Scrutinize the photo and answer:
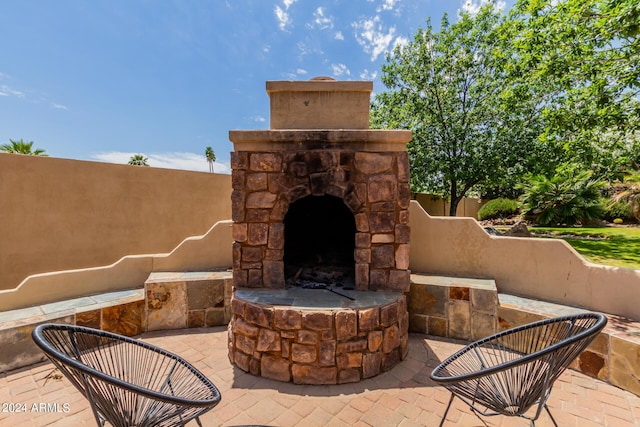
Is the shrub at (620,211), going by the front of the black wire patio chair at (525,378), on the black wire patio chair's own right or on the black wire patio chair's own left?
on the black wire patio chair's own right

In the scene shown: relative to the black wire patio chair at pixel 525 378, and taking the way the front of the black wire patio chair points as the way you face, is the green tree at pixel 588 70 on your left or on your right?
on your right

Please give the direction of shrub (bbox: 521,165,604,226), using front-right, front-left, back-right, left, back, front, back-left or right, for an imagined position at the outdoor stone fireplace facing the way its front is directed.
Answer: back-left

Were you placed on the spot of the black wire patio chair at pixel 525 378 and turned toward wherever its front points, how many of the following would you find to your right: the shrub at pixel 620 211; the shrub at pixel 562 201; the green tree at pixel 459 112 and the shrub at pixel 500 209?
4

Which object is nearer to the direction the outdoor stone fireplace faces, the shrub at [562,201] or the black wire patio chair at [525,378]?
the black wire patio chair

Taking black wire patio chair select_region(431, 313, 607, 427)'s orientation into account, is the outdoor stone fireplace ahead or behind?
ahead

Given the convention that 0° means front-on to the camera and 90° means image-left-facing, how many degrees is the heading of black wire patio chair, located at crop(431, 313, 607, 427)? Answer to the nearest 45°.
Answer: approximately 90°

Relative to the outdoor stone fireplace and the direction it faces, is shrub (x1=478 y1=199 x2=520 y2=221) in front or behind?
behind

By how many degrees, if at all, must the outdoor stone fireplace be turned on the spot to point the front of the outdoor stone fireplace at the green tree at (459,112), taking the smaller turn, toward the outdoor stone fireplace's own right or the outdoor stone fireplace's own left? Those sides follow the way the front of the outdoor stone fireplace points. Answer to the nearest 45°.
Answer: approximately 135° to the outdoor stone fireplace's own left

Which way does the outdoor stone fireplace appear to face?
toward the camera
